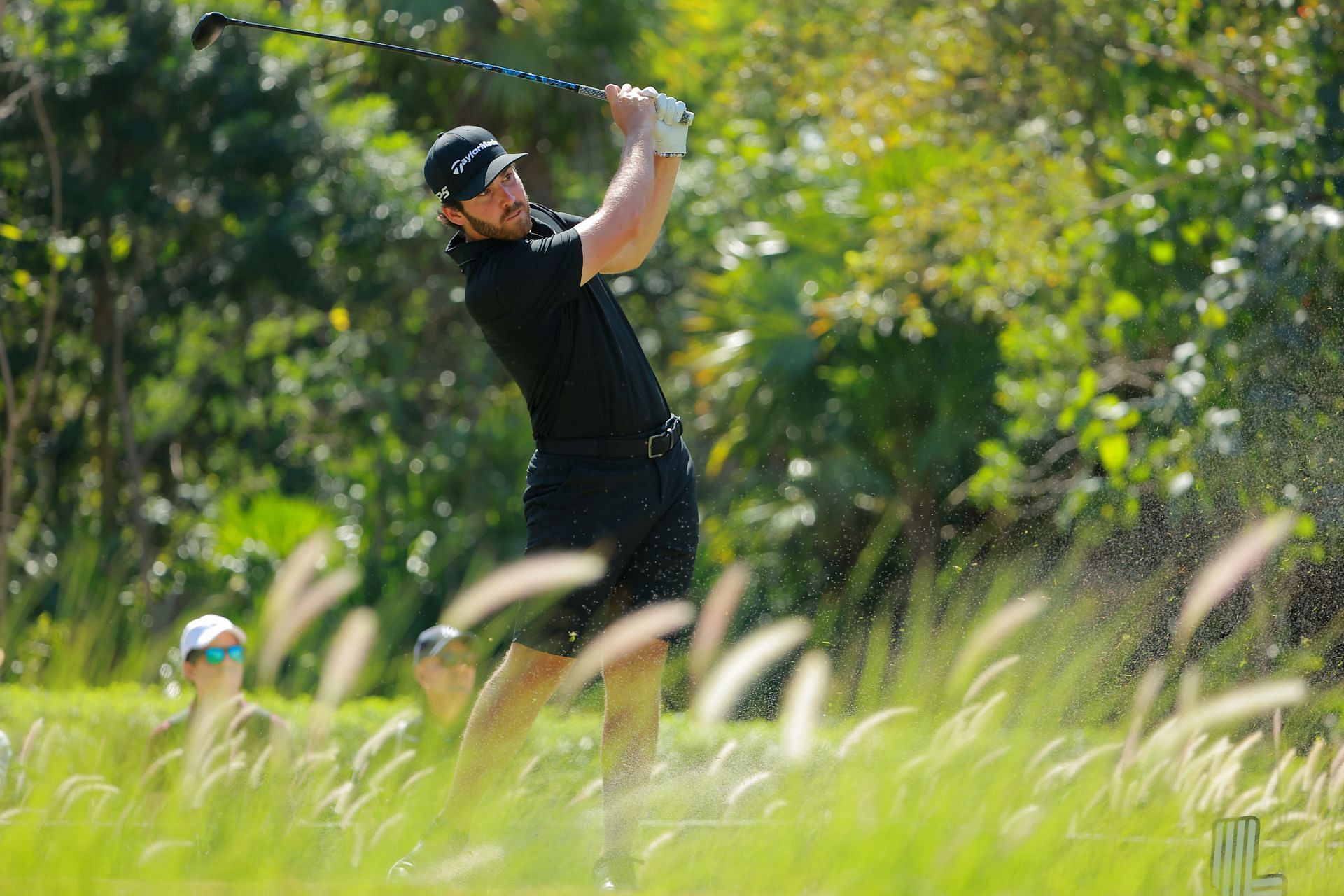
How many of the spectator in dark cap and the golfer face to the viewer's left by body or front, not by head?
0

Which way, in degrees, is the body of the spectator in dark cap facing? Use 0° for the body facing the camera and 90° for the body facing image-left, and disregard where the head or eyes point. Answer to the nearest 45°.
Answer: approximately 315°

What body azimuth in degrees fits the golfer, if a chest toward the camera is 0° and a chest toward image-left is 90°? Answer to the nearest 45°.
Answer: approximately 315°

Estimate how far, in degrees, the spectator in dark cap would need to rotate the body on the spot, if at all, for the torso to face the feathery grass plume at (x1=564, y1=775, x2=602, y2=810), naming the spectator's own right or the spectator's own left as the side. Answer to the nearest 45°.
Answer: approximately 45° to the spectator's own right

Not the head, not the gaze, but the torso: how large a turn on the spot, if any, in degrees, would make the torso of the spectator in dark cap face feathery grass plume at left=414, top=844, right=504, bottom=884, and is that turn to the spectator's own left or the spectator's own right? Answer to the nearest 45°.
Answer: approximately 45° to the spectator's own right

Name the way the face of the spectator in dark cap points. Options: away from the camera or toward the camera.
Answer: toward the camera

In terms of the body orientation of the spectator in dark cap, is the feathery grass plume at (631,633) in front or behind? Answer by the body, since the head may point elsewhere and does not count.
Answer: in front

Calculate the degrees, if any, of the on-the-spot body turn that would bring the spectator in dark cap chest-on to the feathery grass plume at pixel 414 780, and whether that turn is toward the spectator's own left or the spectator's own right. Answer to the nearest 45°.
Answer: approximately 45° to the spectator's own right
